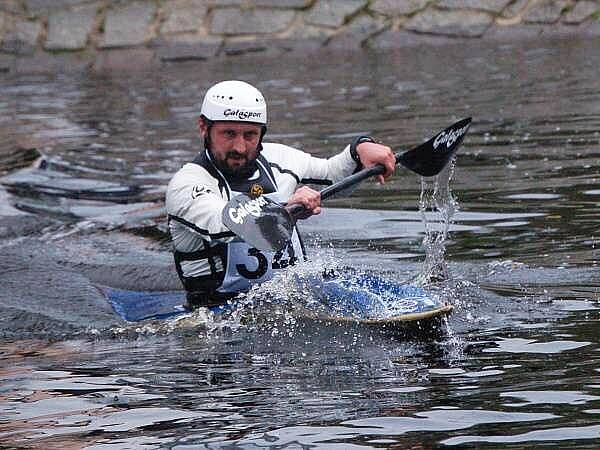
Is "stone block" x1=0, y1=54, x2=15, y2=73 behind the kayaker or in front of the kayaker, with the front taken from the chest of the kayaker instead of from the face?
behind

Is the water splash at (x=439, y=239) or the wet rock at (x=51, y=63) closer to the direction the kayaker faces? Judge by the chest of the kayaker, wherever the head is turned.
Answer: the water splash

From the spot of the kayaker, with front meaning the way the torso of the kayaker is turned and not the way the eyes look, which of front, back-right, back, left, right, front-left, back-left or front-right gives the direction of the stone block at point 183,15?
back-left

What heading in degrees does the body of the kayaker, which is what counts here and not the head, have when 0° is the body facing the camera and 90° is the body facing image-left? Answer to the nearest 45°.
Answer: approximately 315°

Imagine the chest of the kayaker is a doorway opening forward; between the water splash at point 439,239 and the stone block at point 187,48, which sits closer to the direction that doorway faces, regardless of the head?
the water splash

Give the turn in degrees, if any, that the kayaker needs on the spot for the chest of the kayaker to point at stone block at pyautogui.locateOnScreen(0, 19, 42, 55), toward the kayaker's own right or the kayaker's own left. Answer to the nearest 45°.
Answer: approximately 135° to the kayaker's own left

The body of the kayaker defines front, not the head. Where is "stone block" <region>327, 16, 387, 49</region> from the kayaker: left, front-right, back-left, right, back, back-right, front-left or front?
back-left

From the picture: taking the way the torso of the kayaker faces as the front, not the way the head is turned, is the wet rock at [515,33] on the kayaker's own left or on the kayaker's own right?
on the kayaker's own left

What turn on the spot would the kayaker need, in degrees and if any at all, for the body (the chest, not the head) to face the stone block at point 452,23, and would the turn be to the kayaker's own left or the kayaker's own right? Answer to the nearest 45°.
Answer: approximately 135° to the kayaker's own left

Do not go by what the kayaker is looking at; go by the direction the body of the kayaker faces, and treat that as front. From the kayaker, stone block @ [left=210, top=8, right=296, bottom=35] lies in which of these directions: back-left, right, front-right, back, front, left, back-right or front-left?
back-left

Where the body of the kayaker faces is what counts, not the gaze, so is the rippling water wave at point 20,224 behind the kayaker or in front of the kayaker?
behind

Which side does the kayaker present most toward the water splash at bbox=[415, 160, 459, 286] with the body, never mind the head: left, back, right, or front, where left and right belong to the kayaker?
left

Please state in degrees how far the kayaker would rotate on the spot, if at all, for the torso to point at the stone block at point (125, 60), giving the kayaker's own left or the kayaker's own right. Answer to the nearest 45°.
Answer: approximately 135° to the kayaker's own left

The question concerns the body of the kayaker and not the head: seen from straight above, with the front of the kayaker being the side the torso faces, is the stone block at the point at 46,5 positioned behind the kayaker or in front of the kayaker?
behind

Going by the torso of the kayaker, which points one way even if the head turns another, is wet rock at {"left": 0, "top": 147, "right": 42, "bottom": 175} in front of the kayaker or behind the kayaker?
behind
